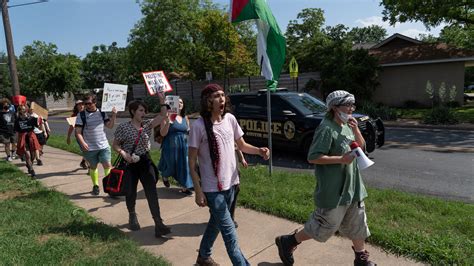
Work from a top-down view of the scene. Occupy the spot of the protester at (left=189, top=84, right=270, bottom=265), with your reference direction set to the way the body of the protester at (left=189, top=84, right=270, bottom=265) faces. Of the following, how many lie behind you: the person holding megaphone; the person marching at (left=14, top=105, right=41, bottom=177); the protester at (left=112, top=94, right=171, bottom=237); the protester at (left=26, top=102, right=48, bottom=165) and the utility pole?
4

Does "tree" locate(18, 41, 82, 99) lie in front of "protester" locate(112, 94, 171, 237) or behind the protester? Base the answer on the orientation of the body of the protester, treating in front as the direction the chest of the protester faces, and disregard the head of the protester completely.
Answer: behind

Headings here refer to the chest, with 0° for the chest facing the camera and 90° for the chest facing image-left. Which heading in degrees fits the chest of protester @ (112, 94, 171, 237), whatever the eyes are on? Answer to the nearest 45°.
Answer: approximately 315°

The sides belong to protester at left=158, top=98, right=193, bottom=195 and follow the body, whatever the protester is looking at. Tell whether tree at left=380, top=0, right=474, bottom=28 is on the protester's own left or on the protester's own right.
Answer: on the protester's own left

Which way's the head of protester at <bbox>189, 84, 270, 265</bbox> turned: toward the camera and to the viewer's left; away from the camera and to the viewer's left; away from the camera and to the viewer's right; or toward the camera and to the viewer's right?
toward the camera and to the viewer's right

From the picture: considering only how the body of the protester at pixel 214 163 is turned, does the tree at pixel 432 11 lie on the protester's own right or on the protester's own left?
on the protester's own left

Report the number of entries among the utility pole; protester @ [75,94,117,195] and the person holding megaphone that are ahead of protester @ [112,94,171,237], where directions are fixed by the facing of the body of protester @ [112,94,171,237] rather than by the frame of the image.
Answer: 1

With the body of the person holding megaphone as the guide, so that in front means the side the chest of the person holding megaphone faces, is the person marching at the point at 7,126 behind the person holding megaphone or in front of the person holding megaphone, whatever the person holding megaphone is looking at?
behind

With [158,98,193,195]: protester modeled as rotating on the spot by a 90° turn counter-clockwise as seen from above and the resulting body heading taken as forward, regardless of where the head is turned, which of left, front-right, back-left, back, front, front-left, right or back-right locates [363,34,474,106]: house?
front
